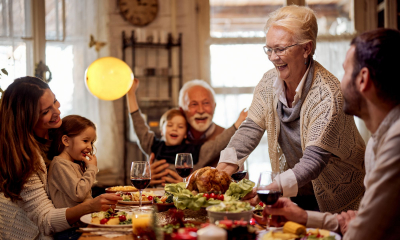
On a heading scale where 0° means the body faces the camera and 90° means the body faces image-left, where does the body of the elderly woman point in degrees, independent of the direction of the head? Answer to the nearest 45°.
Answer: approximately 45°

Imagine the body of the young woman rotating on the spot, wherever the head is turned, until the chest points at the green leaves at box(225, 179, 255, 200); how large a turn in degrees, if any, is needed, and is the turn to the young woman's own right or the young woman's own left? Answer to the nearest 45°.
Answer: approximately 45° to the young woman's own right

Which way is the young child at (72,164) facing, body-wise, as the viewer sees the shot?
to the viewer's right

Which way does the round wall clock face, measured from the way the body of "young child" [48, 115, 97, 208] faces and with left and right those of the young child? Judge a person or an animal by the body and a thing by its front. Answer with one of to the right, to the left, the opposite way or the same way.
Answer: to the right

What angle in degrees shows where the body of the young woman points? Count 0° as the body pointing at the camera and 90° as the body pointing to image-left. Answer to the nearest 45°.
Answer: approximately 270°

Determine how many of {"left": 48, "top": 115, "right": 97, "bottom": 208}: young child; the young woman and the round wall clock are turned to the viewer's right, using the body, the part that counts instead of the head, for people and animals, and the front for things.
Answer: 2

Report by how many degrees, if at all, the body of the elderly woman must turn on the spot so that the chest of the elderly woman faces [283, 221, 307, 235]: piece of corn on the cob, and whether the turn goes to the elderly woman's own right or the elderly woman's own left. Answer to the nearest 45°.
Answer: approximately 45° to the elderly woman's own left
